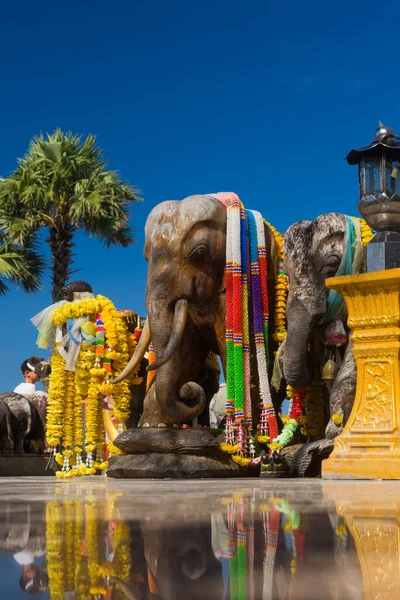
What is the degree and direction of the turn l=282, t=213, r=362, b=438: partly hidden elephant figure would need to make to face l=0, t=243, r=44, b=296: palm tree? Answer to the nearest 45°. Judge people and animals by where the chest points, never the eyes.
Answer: approximately 90° to its right

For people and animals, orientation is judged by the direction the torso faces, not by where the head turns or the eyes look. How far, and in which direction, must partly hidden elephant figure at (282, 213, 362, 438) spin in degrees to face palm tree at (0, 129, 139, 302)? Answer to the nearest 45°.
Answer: approximately 90° to its right

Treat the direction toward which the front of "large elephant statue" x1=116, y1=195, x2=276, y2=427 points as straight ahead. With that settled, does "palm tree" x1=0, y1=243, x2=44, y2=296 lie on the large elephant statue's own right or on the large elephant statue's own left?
on the large elephant statue's own right

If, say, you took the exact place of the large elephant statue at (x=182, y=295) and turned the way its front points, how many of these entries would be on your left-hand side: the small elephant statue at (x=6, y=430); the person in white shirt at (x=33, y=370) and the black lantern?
1

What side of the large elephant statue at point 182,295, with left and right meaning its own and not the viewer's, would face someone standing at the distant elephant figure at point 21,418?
right

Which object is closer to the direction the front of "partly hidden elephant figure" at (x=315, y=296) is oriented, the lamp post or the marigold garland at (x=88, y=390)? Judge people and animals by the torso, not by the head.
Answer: the marigold garland

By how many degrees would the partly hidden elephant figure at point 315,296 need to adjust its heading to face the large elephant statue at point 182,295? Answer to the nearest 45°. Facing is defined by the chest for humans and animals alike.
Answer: approximately 45° to its right

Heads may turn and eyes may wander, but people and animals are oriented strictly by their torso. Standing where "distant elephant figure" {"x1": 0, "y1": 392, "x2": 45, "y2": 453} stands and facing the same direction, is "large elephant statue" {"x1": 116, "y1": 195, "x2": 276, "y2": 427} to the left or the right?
on its left

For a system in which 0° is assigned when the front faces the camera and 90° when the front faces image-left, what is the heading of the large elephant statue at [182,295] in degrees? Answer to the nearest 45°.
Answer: approximately 45°
